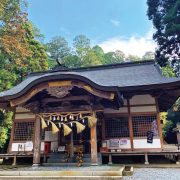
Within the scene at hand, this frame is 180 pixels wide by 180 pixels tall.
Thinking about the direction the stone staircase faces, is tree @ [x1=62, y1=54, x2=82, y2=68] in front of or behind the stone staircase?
behind

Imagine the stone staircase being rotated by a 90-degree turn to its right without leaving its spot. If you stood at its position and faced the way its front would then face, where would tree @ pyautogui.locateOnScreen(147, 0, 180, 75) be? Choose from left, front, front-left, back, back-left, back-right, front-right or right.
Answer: back-right

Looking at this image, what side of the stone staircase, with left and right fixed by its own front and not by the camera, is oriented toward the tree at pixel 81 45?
back

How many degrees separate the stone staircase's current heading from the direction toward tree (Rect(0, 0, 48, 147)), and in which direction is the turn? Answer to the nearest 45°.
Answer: approximately 135° to its right

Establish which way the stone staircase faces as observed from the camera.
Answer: facing the viewer

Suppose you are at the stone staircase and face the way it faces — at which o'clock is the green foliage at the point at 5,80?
The green foliage is roughly at 5 o'clock from the stone staircase.
